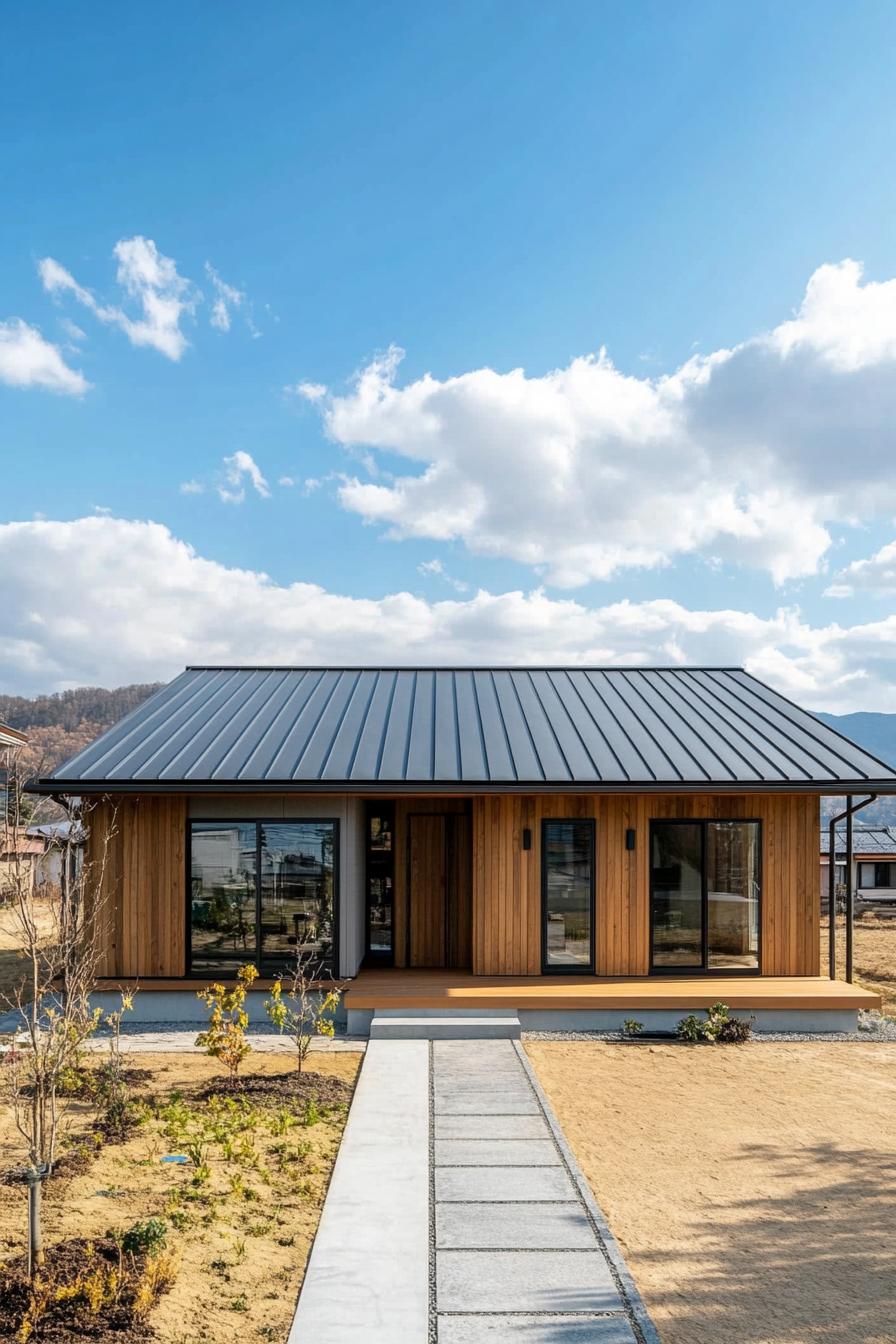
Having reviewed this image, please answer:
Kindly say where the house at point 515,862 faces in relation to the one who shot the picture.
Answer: facing the viewer

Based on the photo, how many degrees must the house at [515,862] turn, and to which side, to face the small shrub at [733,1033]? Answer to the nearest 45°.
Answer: approximately 45° to its left

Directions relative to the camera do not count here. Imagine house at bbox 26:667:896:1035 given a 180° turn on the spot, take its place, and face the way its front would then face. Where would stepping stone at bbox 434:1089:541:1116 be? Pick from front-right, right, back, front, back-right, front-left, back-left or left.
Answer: back

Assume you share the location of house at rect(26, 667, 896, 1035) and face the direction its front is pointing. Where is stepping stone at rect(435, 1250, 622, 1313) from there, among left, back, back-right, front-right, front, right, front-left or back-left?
front

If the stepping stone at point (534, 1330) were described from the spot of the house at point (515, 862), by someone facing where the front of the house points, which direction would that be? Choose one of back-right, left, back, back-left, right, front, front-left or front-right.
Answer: front

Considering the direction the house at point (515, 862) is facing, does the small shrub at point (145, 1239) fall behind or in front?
in front

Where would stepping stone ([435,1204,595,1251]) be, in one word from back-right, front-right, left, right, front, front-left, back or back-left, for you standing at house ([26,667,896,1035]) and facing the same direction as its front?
front

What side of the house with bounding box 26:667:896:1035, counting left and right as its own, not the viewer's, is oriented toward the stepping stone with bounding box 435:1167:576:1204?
front

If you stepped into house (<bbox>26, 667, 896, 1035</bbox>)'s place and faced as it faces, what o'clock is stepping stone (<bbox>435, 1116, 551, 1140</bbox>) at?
The stepping stone is roughly at 12 o'clock from the house.
